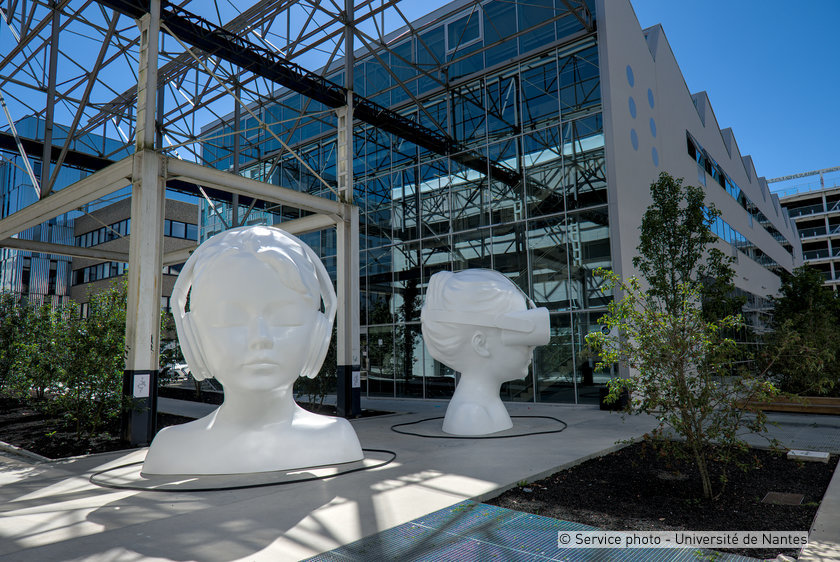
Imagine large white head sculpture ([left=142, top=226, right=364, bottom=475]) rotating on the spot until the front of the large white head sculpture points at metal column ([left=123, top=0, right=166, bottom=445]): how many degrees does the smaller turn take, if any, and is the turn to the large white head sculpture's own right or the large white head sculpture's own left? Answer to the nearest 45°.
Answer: approximately 135° to the large white head sculpture's own right

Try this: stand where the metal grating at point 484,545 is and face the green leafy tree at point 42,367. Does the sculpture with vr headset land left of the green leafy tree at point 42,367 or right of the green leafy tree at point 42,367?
right

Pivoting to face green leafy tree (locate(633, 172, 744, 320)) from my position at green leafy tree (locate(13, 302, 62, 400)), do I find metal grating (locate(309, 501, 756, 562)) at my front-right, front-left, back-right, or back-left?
front-right

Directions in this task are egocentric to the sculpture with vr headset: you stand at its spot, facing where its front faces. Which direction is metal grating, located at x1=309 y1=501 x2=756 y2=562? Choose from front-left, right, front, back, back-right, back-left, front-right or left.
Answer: right

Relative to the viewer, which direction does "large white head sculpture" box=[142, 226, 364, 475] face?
toward the camera

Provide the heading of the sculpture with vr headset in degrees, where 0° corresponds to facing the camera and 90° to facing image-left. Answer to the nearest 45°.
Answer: approximately 270°

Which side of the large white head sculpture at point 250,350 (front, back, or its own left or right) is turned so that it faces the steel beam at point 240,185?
back

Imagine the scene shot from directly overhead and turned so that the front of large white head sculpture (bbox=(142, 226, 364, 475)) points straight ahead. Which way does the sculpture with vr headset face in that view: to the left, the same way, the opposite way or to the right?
to the left

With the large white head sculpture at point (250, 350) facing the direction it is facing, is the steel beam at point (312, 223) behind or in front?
behind

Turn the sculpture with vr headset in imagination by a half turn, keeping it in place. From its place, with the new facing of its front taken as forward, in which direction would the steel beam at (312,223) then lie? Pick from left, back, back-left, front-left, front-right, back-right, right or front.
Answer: front-right

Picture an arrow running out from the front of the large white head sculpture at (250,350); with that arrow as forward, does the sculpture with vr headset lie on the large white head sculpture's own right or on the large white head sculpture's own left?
on the large white head sculpture's own left

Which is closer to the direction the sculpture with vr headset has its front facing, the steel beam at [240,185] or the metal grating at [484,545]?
the metal grating

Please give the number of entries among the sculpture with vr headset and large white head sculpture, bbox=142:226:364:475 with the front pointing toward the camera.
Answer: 1

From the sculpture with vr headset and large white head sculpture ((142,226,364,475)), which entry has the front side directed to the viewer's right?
the sculpture with vr headset

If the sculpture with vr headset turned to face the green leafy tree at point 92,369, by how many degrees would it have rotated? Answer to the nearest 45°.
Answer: approximately 180°
